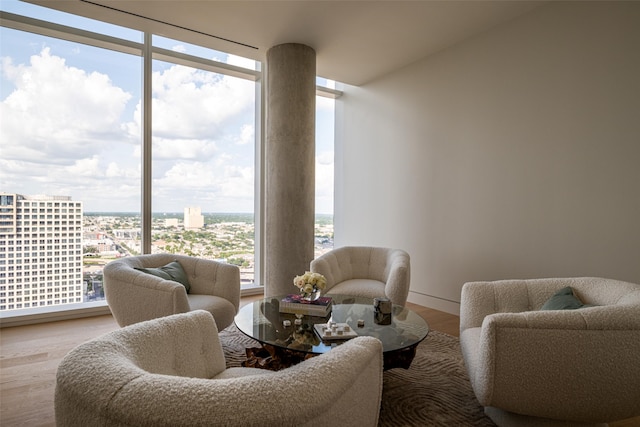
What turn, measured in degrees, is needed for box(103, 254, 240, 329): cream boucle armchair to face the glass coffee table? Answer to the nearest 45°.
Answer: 0° — it already faces it

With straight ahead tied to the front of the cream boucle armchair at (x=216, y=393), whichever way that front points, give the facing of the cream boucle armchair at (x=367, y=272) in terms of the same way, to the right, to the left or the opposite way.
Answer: the opposite way

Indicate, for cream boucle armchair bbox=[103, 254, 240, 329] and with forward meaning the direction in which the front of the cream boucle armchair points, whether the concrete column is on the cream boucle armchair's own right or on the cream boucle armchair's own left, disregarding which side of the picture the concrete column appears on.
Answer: on the cream boucle armchair's own left

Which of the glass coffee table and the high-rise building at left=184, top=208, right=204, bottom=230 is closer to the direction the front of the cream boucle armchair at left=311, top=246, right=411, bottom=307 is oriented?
the glass coffee table

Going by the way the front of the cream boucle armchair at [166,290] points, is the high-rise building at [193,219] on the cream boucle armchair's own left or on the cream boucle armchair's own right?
on the cream boucle armchair's own left

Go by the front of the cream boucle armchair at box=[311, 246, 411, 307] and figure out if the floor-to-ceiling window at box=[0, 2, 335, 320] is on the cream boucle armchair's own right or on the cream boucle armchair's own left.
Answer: on the cream boucle armchair's own right

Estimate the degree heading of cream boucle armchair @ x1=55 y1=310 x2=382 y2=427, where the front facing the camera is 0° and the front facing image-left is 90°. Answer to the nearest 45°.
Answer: approximately 225°

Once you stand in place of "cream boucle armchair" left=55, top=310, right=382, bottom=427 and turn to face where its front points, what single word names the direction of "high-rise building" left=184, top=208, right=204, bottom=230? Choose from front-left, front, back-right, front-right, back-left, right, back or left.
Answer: front-left

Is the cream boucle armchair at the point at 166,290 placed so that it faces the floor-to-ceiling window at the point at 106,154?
no

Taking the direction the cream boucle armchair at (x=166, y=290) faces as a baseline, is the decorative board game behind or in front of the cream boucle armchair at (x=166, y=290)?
in front

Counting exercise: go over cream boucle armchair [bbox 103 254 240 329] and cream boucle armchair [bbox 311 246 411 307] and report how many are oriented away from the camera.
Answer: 0

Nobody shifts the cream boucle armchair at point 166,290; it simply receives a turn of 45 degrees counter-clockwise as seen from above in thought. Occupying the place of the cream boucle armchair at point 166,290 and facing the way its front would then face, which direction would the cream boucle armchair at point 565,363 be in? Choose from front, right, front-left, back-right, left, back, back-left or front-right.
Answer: front-right

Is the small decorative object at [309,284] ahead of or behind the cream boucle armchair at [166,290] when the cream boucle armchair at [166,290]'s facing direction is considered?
ahead

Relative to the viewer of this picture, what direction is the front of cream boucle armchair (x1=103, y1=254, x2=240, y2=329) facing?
facing the viewer and to the right of the viewer

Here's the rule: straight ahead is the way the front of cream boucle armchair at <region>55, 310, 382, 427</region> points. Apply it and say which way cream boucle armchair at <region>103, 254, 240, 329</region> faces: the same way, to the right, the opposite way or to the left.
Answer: to the right

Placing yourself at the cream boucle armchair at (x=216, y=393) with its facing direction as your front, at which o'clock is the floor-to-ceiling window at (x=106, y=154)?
The floor-to-ceiling window is roughly at 10 o'clock from the cream boucle armchair.
